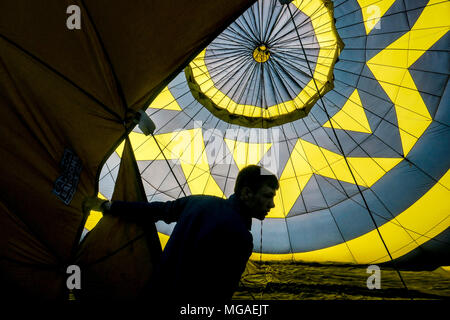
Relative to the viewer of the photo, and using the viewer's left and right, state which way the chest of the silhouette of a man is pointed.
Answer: facing away from the viewer and to the right of the viewer
